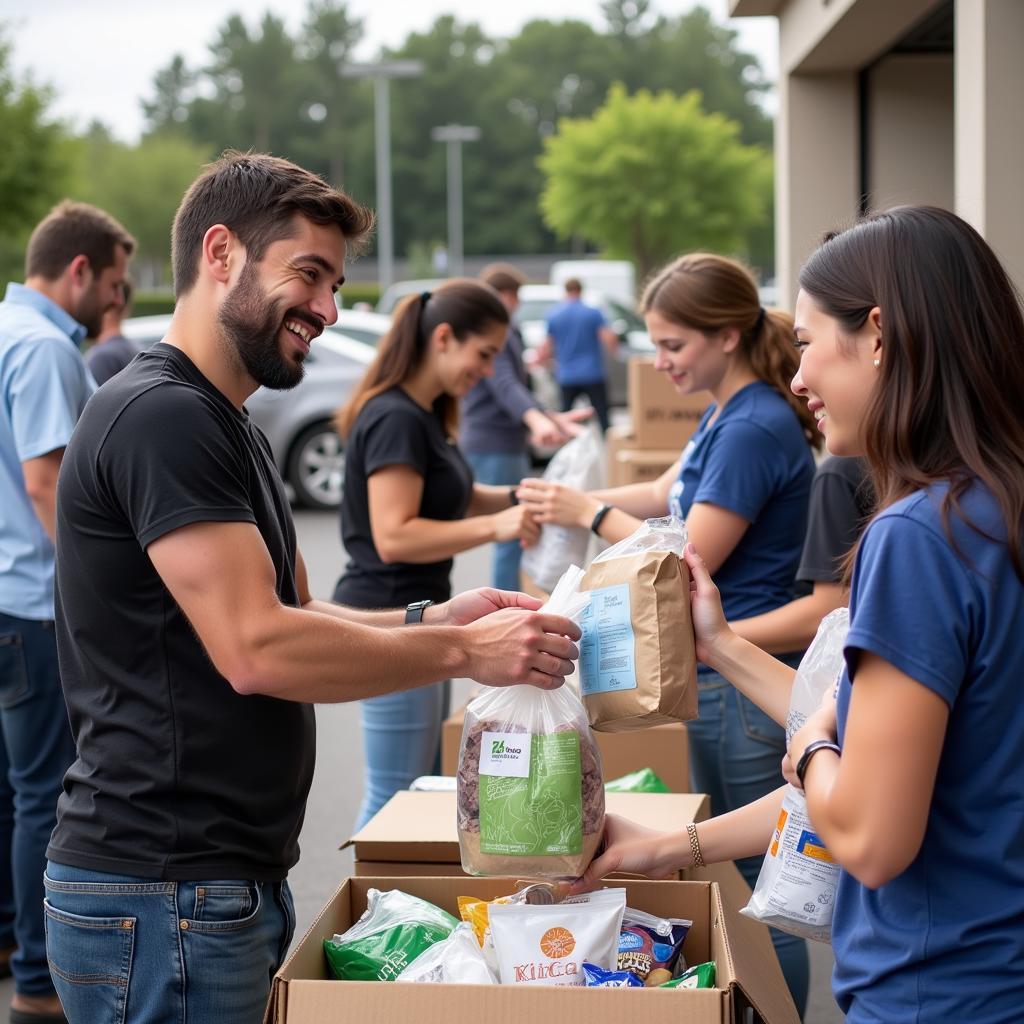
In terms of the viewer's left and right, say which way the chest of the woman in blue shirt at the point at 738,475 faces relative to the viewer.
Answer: facing to the left of the viewer

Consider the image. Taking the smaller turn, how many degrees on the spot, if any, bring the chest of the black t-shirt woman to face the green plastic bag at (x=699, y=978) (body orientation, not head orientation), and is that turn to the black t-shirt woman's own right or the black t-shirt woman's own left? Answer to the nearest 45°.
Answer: approximately 90° to the black t-shirt woman's own right

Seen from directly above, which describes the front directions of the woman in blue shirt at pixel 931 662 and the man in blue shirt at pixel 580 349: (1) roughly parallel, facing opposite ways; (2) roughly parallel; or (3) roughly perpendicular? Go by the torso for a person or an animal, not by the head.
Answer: roughly perpendicular

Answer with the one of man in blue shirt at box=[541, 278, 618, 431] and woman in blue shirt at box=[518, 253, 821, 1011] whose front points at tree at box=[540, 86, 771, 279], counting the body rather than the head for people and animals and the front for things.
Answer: the man in blue shirt

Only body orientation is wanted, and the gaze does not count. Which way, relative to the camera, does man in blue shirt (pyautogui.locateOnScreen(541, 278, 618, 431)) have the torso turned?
away from the camera

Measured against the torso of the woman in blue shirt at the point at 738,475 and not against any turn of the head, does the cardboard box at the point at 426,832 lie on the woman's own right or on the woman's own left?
on the woman's own left

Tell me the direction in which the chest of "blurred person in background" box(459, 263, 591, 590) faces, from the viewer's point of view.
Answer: to the viewer's right

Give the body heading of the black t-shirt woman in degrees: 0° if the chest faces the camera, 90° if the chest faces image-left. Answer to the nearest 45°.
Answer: approximately 270°

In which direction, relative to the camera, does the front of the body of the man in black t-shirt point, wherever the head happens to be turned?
to the viewer's right

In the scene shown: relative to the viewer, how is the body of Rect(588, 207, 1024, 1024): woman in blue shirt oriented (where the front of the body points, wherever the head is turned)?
to the viewer's left

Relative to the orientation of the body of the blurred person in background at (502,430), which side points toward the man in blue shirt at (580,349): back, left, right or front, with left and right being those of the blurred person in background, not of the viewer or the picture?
left
